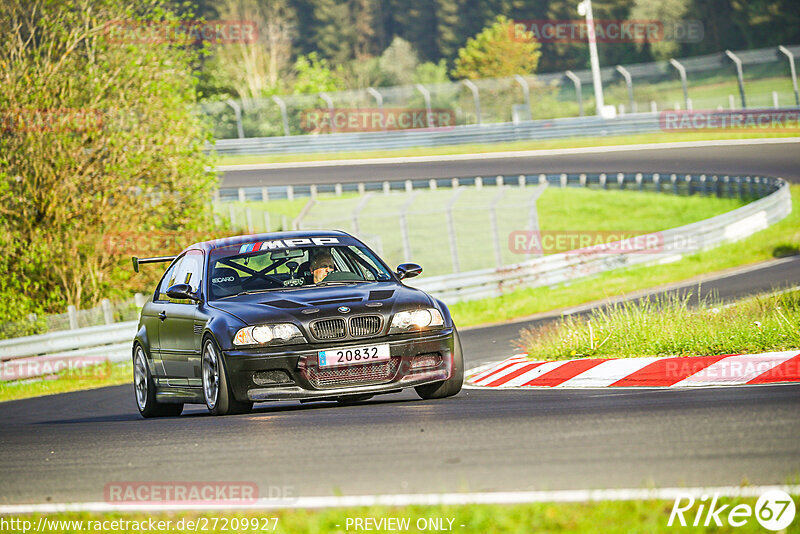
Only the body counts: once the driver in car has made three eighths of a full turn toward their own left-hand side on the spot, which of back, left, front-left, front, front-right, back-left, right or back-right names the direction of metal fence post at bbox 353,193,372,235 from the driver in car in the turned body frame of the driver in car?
front

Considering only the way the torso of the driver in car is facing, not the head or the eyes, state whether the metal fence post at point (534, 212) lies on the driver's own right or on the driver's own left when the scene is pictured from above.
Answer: on the driver's own left

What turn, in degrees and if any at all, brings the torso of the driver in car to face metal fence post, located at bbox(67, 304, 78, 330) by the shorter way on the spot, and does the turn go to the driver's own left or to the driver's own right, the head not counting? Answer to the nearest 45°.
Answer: approximately 180°

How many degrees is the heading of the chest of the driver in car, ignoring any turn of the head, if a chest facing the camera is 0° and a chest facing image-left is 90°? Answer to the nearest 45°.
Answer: approximately 315°

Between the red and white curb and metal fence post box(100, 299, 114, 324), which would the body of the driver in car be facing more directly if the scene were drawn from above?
the red and white curb
